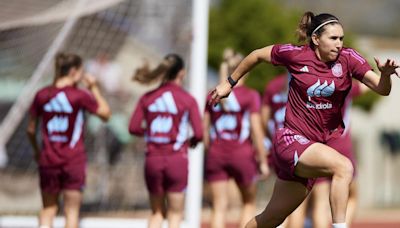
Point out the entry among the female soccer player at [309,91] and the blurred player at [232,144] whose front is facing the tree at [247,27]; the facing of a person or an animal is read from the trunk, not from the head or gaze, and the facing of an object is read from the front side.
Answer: the blurred player

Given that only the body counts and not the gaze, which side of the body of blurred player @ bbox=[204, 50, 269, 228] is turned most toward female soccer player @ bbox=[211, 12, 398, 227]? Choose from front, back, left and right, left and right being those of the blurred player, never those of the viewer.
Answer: back

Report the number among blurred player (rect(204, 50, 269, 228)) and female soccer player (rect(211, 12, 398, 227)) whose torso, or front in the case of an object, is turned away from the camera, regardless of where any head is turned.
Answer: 1

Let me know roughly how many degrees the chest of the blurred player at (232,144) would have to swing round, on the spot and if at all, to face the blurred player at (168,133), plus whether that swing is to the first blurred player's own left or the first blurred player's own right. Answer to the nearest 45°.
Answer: approximately 135° to the first blurred player's own left

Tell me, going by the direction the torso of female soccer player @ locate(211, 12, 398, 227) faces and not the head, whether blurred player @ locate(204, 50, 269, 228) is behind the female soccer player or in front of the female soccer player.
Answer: behind

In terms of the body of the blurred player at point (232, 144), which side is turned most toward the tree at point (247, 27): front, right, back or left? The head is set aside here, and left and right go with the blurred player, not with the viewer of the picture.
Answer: front

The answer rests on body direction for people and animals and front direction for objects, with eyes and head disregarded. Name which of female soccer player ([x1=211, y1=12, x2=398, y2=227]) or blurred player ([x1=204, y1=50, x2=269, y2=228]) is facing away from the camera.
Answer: the blurred player

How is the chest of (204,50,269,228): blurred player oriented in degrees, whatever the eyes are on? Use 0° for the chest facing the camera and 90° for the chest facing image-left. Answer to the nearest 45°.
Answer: approximately 180°
